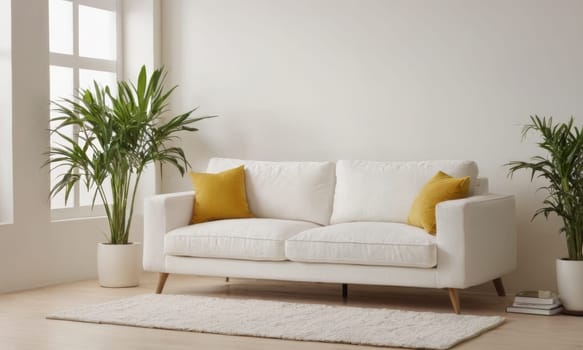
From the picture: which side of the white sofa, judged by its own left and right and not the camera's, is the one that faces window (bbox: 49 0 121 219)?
right

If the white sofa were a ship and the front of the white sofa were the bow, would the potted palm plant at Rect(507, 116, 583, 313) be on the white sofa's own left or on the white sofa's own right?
on the white sofa's own left

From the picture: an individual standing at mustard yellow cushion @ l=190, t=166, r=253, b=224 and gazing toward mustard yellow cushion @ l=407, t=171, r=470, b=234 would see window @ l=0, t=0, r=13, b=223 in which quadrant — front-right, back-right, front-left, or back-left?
back-right

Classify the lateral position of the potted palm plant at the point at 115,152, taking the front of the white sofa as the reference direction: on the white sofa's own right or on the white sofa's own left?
on the white sofa's own right

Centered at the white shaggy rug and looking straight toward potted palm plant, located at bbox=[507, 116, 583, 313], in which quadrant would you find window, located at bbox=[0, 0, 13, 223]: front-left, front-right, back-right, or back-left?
back-left

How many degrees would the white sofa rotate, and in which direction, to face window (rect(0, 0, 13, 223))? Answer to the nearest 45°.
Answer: approximately 45° to its right

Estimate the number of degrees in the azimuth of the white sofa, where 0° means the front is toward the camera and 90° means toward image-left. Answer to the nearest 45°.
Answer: approximately 45°

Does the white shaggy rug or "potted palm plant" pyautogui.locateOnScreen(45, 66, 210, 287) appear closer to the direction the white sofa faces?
the white shaggy rug
